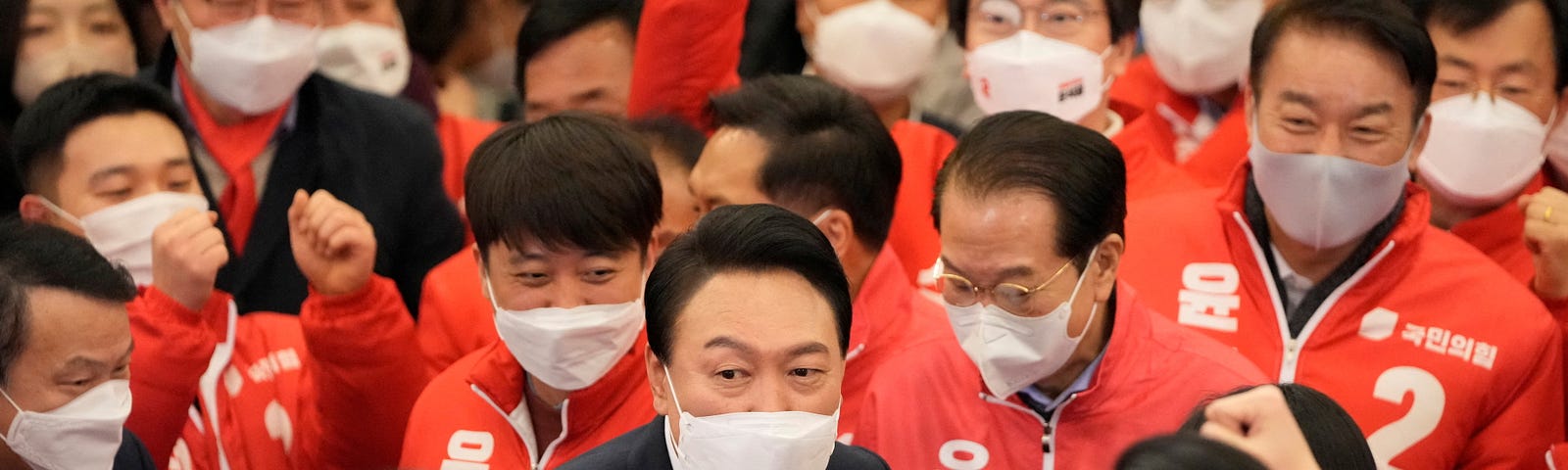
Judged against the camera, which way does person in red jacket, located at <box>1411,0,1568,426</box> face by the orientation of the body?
toward the camera

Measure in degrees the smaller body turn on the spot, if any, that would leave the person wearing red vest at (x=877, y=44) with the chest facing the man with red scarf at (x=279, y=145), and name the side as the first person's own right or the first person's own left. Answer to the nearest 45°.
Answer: approximately 90° to the first person's own right

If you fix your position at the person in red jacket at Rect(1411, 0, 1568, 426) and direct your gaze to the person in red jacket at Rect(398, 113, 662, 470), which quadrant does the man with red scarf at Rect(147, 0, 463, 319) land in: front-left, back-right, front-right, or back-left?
front-right

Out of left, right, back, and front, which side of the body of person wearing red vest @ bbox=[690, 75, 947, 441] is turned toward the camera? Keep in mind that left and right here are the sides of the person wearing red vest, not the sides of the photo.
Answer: left

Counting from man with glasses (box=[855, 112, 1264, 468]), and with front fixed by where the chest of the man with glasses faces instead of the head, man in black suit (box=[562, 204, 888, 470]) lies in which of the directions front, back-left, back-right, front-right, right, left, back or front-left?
front

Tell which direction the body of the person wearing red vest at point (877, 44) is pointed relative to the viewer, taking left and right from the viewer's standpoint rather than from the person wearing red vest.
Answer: facing the viewer

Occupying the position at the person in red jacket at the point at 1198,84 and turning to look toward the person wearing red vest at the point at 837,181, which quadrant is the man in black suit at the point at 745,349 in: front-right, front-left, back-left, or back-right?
front-left

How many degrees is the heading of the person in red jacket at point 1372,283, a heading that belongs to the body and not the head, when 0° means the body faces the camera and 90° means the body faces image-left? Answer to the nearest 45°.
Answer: approximately 0°

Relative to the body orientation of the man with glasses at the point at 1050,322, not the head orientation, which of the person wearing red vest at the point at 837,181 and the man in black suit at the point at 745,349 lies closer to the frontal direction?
the man in black suit

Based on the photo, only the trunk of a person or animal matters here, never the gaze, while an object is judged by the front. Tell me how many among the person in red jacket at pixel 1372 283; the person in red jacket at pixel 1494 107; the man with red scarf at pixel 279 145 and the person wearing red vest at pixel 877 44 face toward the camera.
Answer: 4

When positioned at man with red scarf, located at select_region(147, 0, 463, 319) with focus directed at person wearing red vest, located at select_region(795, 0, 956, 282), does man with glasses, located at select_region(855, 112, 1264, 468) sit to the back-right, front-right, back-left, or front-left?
front-right

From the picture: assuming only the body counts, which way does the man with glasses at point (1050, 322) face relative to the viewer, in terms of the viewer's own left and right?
facing the viewer and to the left of the viewer

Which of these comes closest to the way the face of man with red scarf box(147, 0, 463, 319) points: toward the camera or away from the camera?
toward the camera
